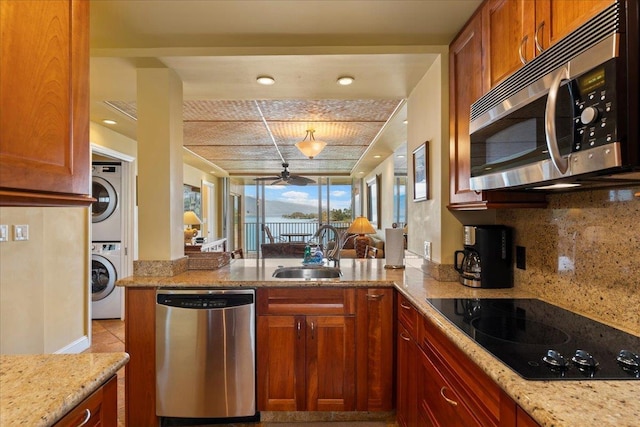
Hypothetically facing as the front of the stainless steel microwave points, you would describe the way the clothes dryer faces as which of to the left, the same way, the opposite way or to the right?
to the left

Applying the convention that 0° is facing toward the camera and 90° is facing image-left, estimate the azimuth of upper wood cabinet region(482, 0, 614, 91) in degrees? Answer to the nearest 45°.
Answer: approximately 45°

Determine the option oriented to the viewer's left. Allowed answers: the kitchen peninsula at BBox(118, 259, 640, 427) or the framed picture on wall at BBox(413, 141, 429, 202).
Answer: the framed picture on wall

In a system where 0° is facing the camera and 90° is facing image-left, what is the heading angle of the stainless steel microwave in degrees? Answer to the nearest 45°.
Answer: approximately 45°

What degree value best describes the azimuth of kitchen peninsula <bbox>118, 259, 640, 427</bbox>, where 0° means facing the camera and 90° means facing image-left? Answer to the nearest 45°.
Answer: approximately 0°
